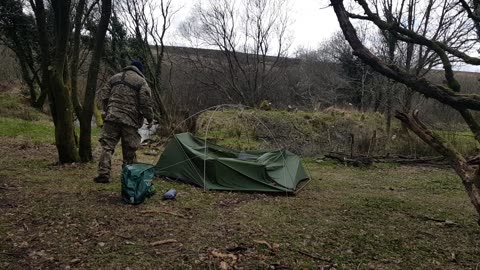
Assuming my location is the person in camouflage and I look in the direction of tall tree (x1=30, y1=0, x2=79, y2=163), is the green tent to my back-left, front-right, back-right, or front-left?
back-right

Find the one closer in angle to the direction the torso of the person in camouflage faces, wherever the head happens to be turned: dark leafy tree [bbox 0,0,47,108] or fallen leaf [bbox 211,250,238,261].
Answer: the dark leafy tree

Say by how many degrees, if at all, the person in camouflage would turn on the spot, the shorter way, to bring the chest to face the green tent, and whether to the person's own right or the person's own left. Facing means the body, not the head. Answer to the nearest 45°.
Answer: approximately 45° to the person's own right

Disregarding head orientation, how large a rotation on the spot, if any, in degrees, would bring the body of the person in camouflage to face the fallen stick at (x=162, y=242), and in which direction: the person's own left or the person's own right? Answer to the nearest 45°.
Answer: approximately 135° to the person's own right

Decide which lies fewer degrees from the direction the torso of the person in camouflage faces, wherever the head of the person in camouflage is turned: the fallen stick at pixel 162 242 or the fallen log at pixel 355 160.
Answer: the fallen log

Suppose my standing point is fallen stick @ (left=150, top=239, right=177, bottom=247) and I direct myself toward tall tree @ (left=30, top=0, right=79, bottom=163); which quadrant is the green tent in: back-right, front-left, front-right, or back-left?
front-right

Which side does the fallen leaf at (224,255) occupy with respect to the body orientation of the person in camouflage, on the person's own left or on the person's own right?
on the person's own right

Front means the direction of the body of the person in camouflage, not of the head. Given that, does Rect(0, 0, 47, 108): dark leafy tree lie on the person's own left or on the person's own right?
on the person's own left

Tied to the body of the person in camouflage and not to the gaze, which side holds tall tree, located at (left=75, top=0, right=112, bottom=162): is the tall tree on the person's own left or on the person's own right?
on the person's own left

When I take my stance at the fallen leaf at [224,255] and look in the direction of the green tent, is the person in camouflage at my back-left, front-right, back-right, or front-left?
front-left

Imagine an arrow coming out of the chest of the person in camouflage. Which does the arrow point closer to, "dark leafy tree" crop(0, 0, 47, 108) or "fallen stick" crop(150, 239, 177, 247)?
the dark leafy tree

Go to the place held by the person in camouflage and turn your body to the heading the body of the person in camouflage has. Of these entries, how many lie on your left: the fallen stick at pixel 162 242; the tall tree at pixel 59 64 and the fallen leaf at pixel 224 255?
1

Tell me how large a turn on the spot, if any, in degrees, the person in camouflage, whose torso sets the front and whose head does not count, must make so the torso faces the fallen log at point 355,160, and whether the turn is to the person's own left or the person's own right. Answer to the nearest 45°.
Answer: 0° — they already face it

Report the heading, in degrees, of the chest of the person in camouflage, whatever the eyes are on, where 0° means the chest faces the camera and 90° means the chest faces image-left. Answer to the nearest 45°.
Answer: approximately 225°

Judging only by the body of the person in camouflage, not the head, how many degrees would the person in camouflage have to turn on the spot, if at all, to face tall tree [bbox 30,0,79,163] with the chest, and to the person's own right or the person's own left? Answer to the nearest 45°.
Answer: approximately 90° to the person's own left
